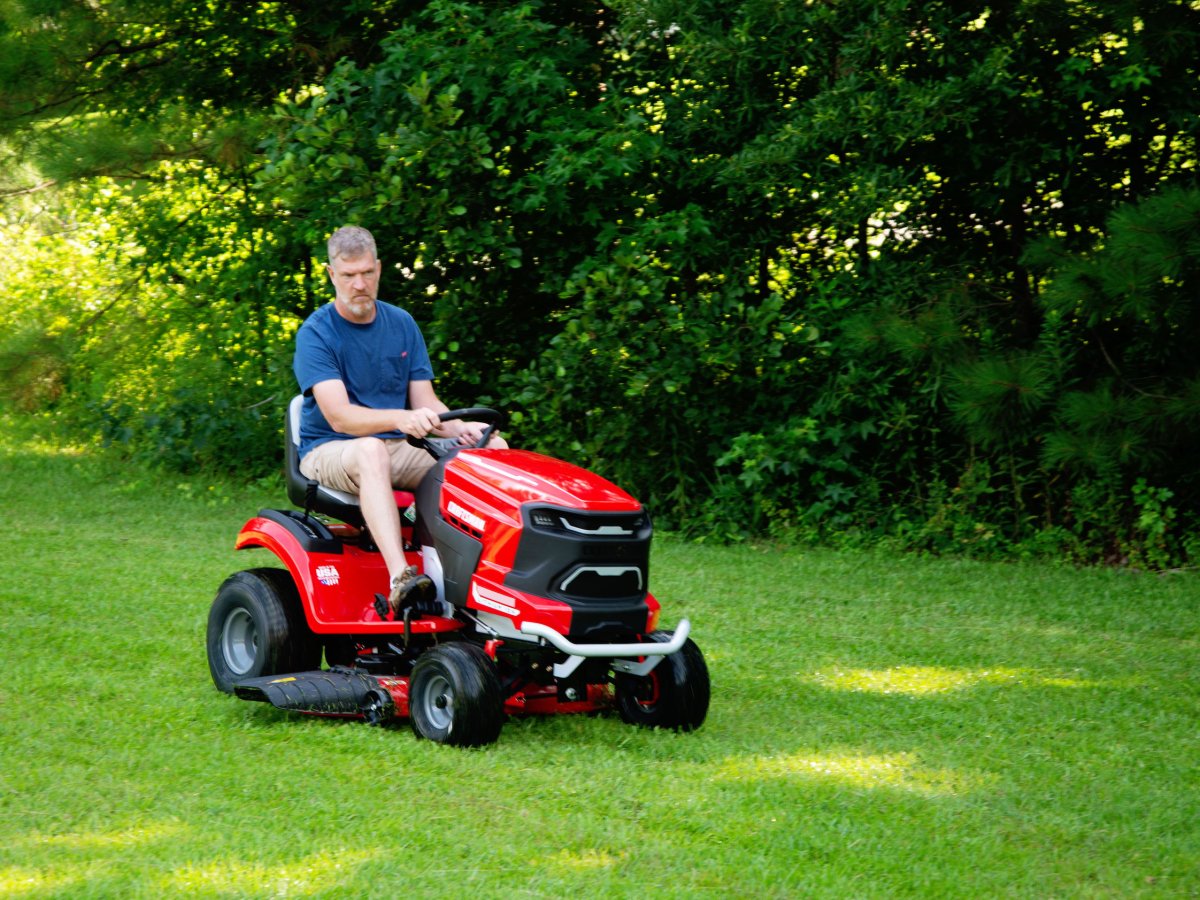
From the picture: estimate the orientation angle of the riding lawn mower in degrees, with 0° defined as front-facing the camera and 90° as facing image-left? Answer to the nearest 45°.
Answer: approximately 315°

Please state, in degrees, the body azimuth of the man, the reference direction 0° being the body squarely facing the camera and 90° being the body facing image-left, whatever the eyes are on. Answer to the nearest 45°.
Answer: approximately 315°
